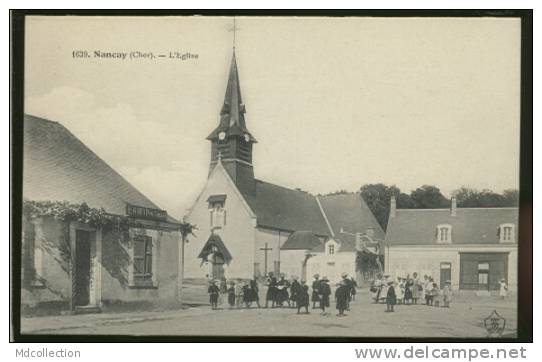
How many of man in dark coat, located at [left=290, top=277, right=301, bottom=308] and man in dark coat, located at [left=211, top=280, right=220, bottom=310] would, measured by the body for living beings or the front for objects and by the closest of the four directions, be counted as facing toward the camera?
2

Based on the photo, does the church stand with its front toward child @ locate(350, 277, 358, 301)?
no

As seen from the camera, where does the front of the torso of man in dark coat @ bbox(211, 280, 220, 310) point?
toward the camera

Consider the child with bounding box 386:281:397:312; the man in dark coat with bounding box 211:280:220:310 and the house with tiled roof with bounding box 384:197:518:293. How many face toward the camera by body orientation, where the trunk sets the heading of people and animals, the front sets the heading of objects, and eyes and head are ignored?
3

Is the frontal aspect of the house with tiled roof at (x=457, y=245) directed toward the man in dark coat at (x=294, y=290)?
no

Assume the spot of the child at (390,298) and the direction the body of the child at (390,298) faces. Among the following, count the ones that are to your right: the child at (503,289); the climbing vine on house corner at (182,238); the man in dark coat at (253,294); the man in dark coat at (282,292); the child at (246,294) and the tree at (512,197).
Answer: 4

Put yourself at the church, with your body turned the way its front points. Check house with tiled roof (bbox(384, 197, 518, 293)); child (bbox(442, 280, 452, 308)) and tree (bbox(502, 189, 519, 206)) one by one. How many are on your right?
0

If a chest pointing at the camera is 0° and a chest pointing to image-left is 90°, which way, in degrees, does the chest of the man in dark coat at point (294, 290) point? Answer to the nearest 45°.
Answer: approximately 0°

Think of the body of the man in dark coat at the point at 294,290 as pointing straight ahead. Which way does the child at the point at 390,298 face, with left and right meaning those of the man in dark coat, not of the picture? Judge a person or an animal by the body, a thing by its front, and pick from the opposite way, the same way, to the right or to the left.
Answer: the same way

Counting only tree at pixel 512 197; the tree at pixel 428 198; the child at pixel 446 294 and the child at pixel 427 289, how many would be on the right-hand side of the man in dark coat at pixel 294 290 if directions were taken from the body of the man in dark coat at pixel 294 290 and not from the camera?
0

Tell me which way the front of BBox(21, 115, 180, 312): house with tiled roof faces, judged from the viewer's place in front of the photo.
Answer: facing the viewer and to the right of the viewer

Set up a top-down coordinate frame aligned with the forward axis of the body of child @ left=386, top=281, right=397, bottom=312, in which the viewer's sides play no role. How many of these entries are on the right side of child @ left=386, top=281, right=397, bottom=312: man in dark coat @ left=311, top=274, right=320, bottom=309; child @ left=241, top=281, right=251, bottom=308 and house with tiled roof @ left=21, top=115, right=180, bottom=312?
3

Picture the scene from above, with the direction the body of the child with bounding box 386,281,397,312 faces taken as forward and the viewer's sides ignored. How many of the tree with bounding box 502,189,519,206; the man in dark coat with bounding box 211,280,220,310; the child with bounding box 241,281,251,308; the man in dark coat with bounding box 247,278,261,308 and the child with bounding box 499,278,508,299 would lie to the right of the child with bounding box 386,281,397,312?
3

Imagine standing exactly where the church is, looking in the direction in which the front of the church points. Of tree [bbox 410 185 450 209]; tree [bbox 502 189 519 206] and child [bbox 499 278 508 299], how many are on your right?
0
